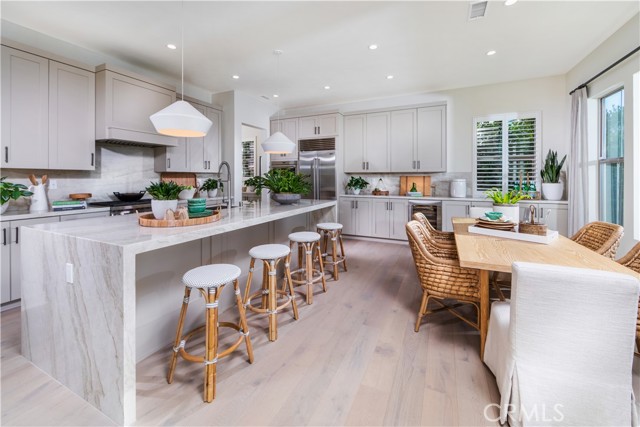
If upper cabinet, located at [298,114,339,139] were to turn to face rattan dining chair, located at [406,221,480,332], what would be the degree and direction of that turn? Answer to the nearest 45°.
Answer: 0° — it already faces it

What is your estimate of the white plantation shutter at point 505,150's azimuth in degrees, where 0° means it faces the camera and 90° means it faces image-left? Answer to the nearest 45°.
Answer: approximately 0°

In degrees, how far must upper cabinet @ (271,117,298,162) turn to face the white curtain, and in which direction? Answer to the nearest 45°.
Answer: approximately 45° to its left

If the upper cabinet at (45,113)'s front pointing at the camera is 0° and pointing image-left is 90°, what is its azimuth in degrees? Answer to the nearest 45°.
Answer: approximately 315°

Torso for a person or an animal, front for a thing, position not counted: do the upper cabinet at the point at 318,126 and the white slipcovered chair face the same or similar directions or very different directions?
very different directions

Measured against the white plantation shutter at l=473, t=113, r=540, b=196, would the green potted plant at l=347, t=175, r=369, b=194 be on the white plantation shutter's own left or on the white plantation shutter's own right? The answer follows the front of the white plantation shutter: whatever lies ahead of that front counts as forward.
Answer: on the white plantation shutter's own right

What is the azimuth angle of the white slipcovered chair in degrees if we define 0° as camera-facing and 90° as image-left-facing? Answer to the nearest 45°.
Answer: approximately 135°

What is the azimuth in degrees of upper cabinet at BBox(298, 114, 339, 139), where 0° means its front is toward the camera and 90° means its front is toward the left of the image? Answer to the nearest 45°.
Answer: approximately 0°
